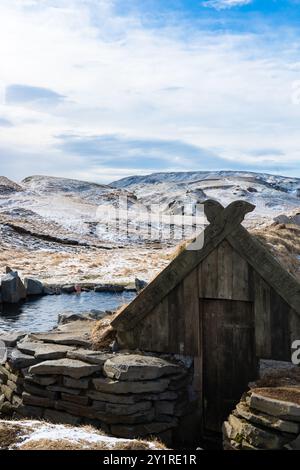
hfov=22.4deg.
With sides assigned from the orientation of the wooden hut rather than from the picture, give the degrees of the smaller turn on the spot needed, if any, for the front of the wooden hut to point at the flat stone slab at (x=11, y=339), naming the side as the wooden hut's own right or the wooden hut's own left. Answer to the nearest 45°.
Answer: approximately 135° to the wooden hut's own right

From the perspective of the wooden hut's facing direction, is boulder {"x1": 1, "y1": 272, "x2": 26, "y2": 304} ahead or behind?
behind

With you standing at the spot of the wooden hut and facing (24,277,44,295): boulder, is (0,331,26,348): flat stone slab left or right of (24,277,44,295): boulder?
left

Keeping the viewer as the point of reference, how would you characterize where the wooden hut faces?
facing the viewer

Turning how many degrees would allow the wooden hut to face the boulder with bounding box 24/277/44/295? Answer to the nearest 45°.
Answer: approximately 135° to its right
